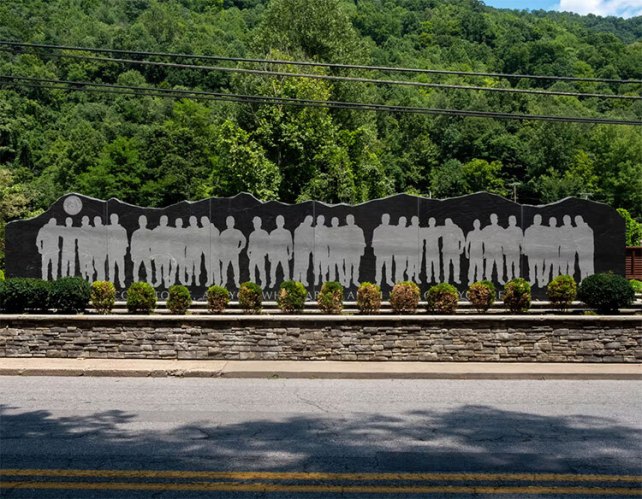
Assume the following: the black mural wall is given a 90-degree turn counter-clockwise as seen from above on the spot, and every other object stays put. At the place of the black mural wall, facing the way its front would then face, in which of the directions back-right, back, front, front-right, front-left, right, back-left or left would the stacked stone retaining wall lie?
right

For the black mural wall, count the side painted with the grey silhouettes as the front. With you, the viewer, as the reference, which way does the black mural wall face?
facing the viewer

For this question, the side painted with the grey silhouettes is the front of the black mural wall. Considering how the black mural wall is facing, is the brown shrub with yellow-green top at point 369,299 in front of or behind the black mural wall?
in front

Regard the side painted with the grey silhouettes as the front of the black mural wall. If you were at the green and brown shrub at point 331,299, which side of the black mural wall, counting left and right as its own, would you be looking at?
front

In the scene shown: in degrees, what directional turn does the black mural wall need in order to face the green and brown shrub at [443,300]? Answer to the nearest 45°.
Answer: approximately 45° to its left

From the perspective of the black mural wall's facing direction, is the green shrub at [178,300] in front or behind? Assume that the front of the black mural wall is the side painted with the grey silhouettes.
in front

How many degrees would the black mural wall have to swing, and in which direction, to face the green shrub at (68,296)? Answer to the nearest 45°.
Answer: approximately 45° to its right
